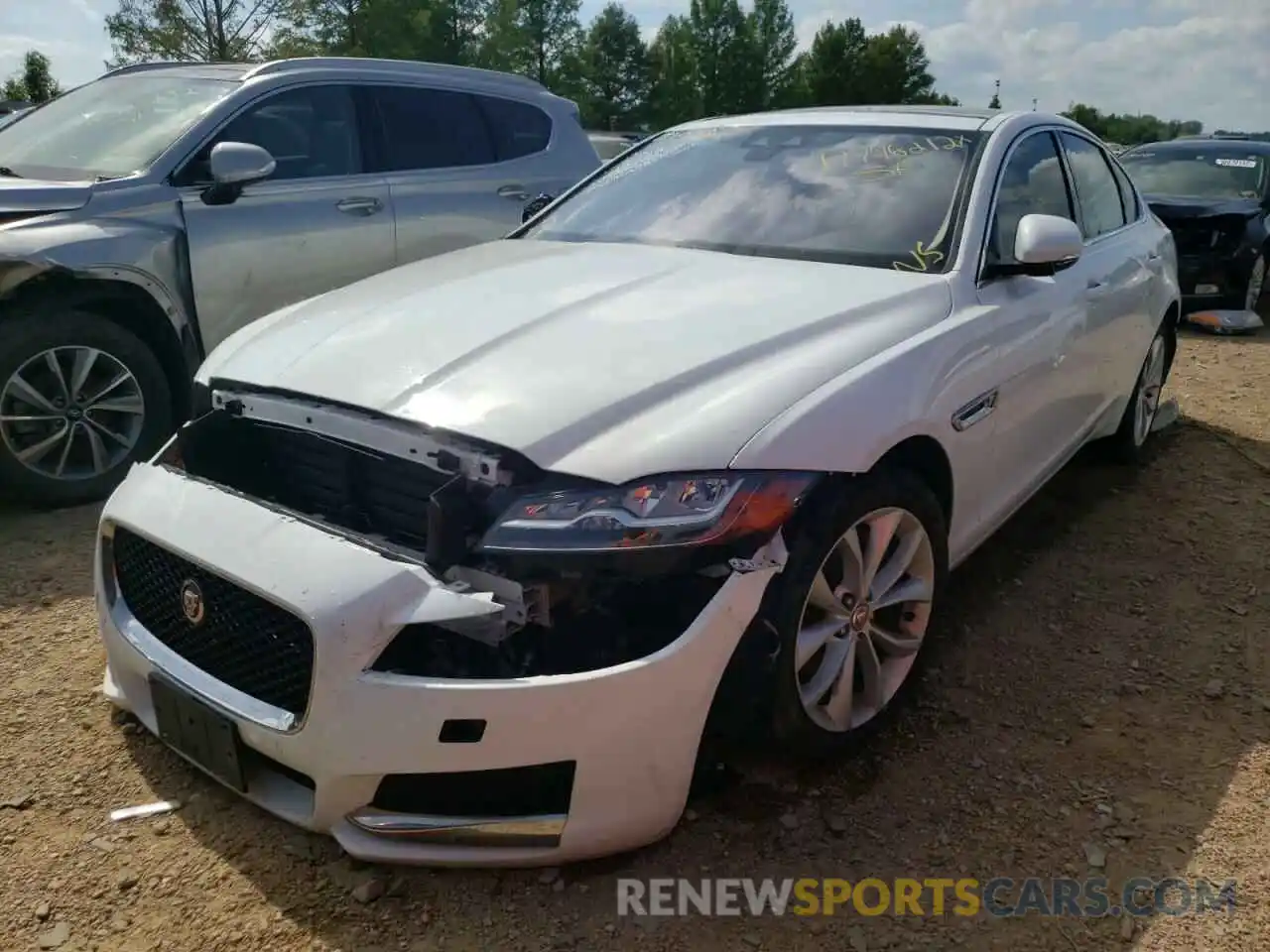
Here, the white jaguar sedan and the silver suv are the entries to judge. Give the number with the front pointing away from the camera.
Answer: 0

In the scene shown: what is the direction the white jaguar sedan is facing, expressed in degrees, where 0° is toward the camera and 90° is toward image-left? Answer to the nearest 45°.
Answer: approximately 45°

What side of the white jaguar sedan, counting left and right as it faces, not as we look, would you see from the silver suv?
right

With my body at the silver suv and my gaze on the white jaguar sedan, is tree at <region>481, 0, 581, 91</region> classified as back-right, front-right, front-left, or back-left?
back-left

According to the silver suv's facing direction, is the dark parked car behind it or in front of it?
behind

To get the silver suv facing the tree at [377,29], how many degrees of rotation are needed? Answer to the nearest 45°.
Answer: approximately 135° to its right

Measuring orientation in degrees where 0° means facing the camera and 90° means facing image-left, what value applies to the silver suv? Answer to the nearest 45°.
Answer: approximately 45°

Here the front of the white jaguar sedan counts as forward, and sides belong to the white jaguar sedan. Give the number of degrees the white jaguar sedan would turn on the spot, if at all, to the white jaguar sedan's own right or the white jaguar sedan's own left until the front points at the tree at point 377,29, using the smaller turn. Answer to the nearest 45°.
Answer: approximately 135° to the white jaguar sedan's own right

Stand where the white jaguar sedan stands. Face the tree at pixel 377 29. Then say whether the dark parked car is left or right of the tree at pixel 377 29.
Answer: right
